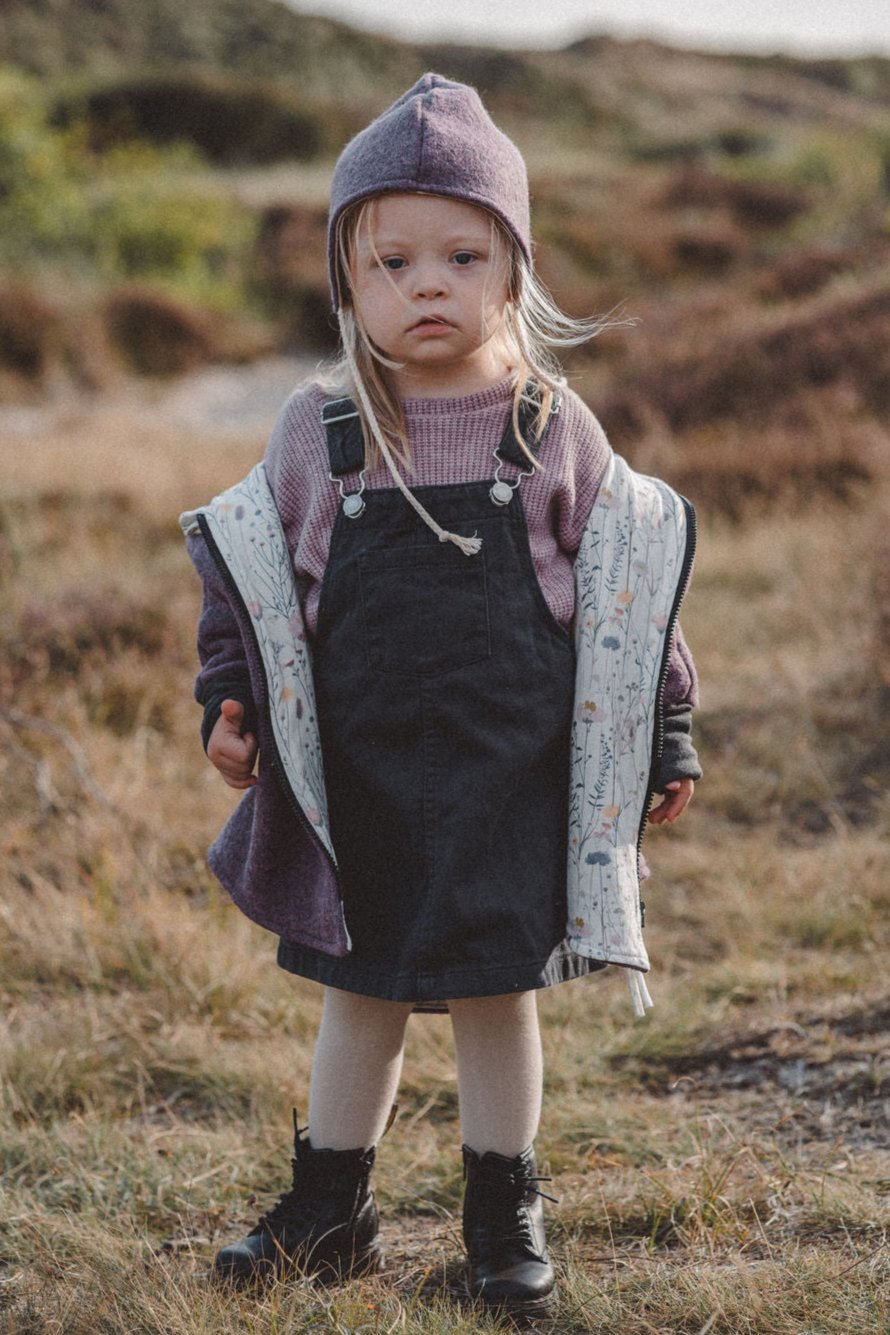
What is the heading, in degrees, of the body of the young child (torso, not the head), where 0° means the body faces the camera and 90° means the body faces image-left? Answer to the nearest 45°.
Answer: approximately 0°

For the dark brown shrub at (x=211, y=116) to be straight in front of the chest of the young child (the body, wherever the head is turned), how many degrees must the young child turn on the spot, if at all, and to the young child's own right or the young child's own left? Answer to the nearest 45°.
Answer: approximately 180°
